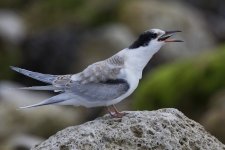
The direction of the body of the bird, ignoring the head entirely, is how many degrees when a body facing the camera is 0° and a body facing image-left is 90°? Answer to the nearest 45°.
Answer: approximately 270°

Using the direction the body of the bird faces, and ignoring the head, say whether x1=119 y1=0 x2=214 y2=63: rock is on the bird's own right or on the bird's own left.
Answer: on the bird's own left
